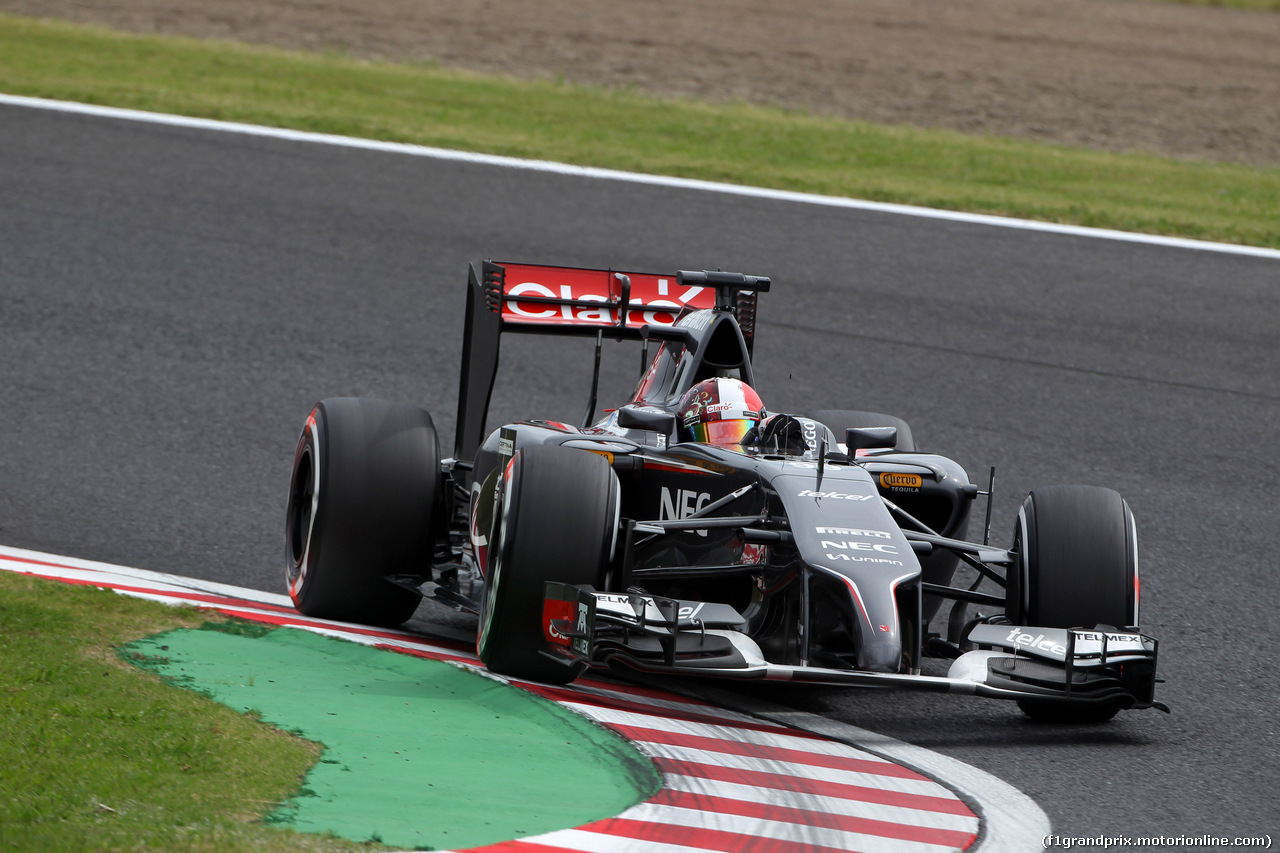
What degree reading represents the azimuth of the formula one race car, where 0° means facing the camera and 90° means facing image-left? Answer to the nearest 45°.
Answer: approximately 0°
